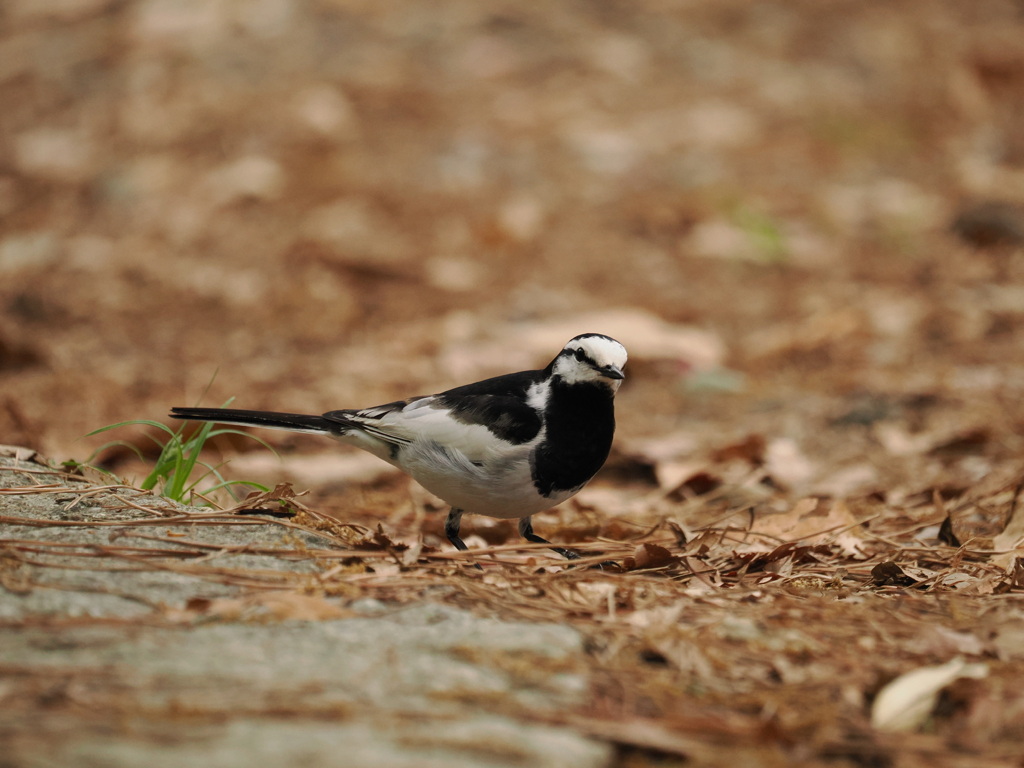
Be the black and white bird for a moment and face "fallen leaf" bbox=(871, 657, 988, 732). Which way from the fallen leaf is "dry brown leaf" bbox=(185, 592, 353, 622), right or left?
right

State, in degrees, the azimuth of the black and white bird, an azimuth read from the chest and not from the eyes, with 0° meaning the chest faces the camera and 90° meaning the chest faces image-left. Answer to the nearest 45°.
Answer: approximately 315°

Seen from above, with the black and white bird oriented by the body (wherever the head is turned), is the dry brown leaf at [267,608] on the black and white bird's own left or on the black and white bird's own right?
on the black and white bird's own right

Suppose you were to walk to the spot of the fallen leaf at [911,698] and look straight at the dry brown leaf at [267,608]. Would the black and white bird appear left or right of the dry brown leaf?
right

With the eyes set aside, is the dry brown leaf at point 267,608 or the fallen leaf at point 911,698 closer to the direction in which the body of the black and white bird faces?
the fallen leaf
